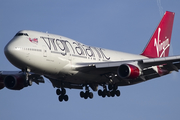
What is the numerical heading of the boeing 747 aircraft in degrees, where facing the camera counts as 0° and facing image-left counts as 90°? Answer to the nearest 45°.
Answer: approximately 45°
